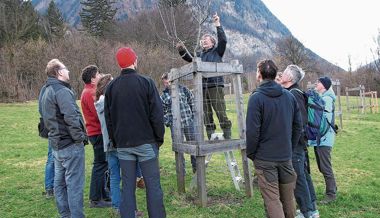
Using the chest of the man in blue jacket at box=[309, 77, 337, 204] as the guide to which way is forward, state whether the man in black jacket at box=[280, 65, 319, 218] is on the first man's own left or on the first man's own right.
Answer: on the first man's own left

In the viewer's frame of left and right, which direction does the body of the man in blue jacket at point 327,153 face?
facing to the left of the viewer

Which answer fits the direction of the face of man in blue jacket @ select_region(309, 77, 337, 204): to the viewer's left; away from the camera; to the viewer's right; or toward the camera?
to the viewer's left

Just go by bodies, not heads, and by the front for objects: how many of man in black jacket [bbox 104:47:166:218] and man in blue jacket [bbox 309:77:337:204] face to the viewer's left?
1

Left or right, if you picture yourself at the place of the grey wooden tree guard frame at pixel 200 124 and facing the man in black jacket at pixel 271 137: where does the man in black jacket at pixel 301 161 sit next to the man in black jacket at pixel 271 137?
left

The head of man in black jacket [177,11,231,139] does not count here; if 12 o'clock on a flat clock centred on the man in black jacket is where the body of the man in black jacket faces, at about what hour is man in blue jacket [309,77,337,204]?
The man in blue jacket is roughly at 8 o'clock from the man in black jacket.

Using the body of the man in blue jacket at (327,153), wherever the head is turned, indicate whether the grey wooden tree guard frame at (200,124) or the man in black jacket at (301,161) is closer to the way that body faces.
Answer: the grey wooden tree guard frame

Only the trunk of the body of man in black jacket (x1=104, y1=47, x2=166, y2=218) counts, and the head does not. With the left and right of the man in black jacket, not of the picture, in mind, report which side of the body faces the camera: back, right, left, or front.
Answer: back

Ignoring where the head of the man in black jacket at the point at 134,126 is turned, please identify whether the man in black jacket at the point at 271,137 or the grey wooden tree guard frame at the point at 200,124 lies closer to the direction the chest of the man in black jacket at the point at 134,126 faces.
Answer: the grey wooden tree guard frame

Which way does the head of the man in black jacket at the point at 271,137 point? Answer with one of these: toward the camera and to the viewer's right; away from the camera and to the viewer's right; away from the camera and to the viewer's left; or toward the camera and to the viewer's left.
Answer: away from the camera and to the viewer's left

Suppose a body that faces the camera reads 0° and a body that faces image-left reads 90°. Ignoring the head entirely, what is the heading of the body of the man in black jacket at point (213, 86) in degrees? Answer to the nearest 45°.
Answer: approximately 45°

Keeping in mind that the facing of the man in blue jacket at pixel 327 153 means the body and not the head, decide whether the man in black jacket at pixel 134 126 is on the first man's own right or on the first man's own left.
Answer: on the first man's own left

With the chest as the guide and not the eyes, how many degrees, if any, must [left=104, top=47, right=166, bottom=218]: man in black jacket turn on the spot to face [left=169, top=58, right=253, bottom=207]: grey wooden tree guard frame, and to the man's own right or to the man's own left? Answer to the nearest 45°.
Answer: approximately 45° to the man's own right
